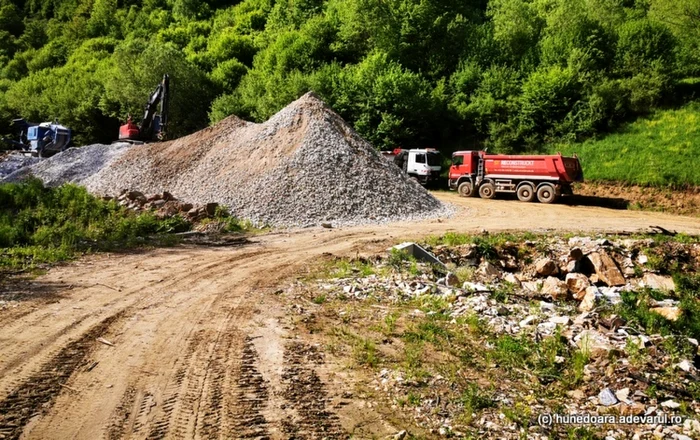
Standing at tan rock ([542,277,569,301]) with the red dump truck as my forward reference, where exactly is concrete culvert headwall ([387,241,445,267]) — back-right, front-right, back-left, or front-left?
front-left

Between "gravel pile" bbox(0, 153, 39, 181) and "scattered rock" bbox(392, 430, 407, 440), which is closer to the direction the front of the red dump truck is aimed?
the gravel pile

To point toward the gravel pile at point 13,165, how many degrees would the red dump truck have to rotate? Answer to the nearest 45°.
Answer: approximately 45° to its left

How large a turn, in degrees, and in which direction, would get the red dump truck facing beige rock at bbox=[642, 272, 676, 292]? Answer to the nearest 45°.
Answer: approximately 135° to its left

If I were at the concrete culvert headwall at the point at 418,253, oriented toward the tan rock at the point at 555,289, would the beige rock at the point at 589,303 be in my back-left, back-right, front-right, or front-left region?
front-right

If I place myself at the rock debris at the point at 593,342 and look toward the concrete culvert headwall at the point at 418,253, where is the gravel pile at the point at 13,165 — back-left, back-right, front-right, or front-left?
front-left

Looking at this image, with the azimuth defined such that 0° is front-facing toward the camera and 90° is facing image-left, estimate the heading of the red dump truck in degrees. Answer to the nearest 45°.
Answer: approximately 135°

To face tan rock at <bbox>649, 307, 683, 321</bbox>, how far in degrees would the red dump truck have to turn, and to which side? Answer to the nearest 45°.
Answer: approximately 135° to its left

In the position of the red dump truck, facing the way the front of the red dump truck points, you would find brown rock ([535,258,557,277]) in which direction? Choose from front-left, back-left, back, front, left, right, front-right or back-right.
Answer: back-left

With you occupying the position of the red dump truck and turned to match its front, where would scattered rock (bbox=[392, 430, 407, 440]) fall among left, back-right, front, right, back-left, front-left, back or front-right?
back-left

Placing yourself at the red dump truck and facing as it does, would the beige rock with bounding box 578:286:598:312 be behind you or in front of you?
behind

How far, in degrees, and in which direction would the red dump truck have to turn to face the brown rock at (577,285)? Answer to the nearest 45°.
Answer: approximately 135° to its left
